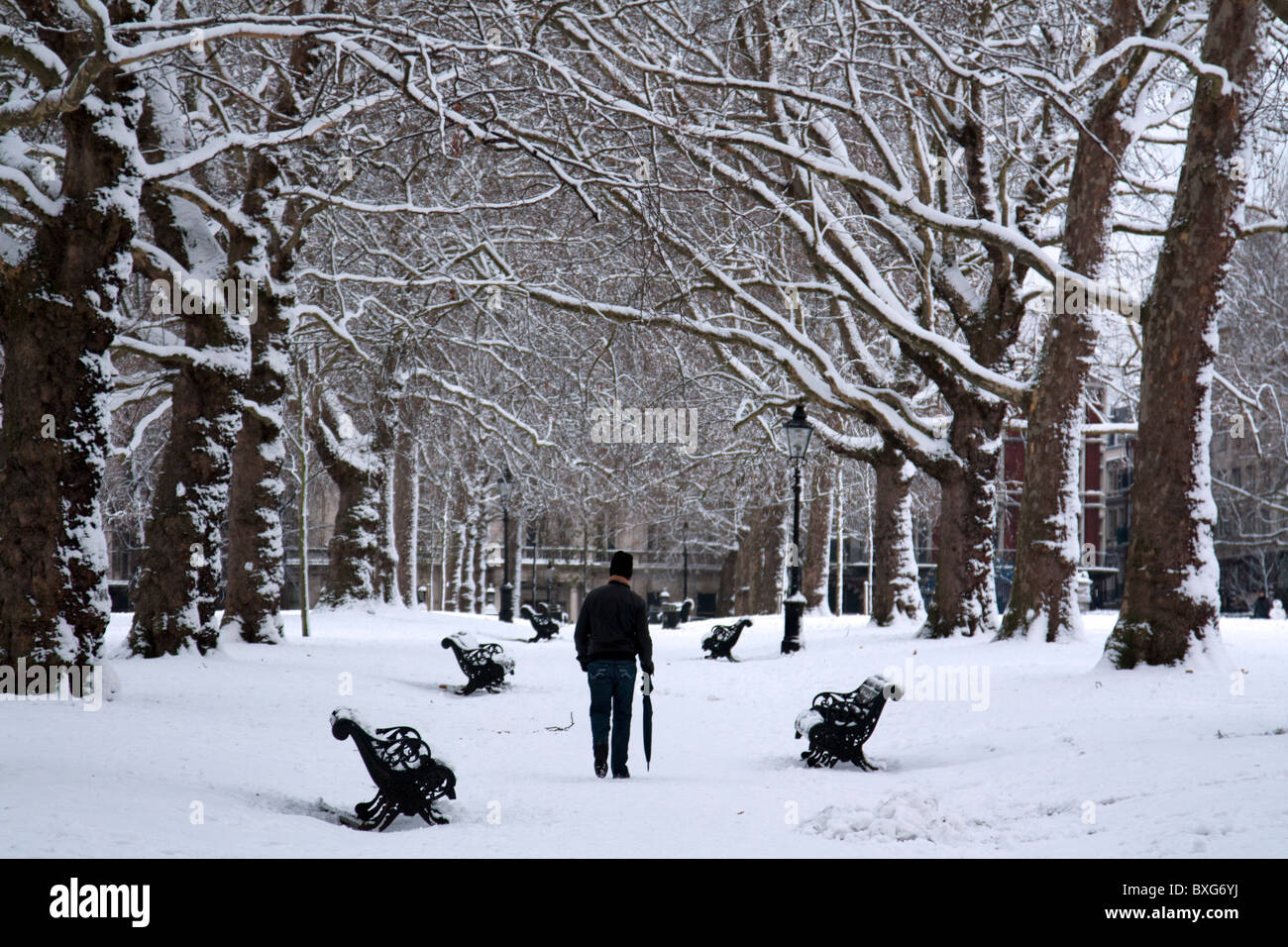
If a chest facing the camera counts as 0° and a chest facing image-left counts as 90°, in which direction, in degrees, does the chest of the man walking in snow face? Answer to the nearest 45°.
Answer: approximately 180°

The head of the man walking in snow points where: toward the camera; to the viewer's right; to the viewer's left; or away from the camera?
away from the camera

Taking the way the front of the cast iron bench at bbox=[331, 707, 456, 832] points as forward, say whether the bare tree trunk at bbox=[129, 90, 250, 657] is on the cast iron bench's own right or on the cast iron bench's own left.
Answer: on the cast iron bench's own left

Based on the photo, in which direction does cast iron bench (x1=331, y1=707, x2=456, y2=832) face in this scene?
to the viewer's right

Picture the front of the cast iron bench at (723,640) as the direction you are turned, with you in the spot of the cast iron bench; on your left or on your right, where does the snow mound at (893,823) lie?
on your left

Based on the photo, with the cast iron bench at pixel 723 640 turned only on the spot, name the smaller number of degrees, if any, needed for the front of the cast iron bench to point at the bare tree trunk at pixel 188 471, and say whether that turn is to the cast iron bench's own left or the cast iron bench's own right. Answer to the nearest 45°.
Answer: approximately 45° to the cast iron bench's own left

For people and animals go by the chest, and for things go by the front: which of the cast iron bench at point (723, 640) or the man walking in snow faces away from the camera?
the man walking in snow

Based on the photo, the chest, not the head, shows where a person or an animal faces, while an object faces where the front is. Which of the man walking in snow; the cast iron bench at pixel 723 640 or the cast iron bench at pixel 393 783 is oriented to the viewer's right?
the cast iron bench at pixel 393 783

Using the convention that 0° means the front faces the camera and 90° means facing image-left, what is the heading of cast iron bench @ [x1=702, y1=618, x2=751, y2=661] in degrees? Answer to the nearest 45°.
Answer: approximately 90°

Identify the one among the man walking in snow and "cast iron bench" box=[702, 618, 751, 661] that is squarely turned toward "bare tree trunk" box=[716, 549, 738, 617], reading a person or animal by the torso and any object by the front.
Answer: the man walking in snow
